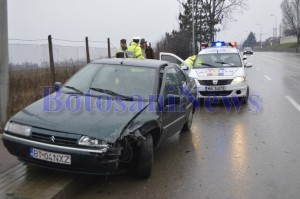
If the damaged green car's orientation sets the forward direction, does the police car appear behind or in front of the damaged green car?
behind

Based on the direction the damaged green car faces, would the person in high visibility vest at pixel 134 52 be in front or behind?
behind

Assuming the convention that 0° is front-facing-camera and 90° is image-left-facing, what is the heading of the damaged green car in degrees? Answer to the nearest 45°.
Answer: approximately 45°

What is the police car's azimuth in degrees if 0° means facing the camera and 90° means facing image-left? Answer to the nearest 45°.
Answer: approximately 0°

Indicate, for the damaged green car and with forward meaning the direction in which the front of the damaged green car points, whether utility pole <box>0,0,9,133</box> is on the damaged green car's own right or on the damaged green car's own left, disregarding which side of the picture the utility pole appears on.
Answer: on the damaged green car's own right

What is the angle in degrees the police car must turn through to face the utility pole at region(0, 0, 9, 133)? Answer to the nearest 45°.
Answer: approximately 45° to its right

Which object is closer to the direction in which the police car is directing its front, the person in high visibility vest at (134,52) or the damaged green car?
the damaged green car

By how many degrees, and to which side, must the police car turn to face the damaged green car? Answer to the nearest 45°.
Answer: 0° — it already faces it

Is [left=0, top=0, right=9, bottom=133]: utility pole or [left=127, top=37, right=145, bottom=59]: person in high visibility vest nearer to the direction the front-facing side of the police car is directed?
the utility pole

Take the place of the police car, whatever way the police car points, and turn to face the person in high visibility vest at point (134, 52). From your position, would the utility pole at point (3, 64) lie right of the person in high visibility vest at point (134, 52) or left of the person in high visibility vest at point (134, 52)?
left
